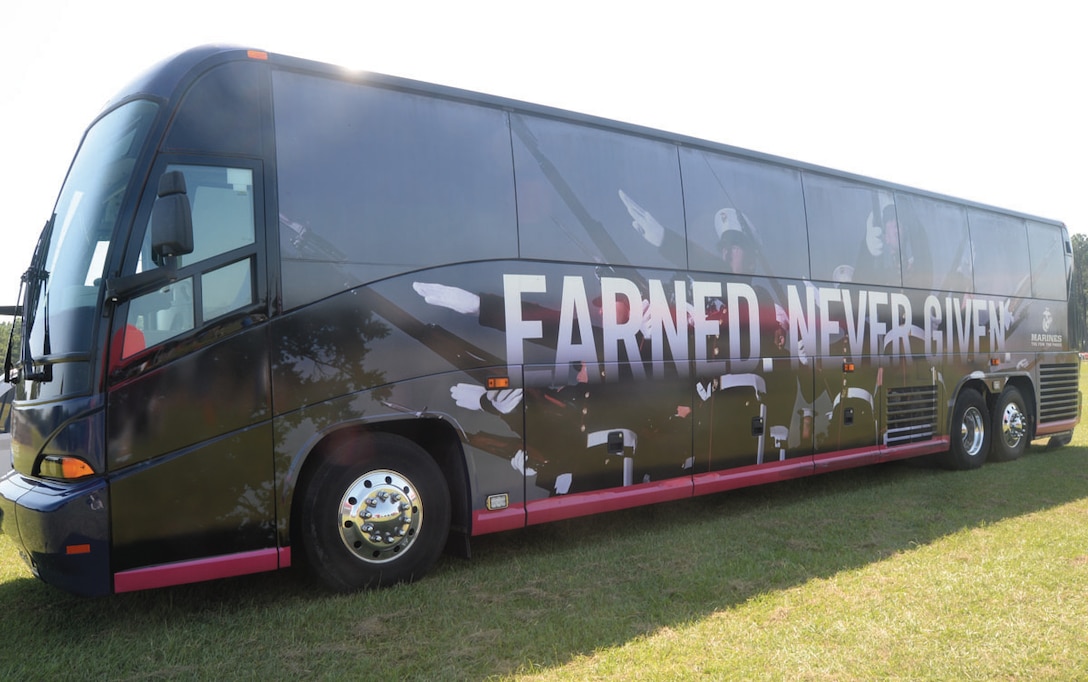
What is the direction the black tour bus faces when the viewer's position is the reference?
facing the viewer and to the left of the viewer
